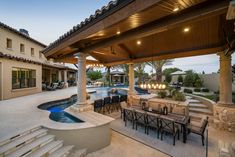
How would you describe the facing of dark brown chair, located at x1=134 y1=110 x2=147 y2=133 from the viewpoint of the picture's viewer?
facing away from the viewer and to the right of the viewer

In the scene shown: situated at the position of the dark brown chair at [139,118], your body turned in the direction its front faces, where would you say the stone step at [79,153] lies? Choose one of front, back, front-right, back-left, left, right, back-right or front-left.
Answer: back

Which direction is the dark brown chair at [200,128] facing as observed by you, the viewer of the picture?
facing to the left of the viewer

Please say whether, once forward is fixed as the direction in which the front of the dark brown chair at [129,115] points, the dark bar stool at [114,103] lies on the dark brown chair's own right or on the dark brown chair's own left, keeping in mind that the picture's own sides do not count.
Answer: on the dark brown chair's own left

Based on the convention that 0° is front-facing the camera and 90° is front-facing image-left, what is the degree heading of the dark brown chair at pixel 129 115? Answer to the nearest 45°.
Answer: approximately 225°

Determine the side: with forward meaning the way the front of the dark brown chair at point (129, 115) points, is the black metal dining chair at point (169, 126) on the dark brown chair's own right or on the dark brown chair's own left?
on the dark brown chair's own right
